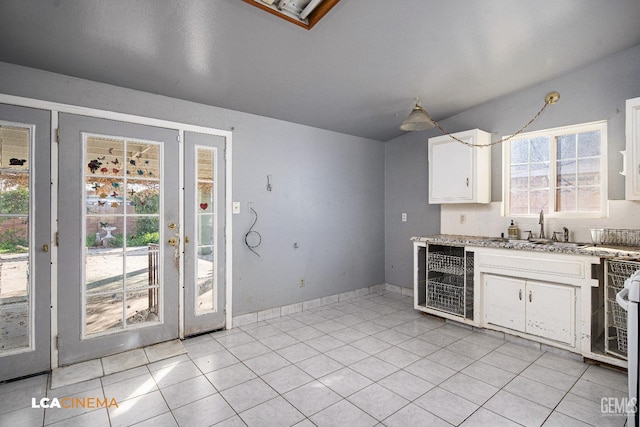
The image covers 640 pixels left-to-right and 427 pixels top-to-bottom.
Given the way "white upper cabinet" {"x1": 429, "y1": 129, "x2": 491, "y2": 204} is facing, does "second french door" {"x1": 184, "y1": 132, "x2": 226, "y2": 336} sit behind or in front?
in front

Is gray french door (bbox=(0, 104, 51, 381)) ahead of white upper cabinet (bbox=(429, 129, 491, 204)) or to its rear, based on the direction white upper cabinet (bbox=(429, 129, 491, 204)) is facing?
ahead

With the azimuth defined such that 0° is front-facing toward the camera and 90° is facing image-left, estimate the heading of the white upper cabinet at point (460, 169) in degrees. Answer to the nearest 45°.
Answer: approximately 45°

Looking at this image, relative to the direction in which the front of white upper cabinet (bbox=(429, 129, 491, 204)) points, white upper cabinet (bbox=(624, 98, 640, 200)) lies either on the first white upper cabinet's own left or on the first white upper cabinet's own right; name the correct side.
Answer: on the first white upper cabinet's own left

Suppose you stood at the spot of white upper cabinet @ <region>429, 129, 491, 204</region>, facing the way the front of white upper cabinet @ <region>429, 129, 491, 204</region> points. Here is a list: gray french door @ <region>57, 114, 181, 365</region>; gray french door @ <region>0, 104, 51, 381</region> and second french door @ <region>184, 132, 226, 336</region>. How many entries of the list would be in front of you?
3

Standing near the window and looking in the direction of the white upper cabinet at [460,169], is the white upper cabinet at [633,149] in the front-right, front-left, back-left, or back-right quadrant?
back-left
